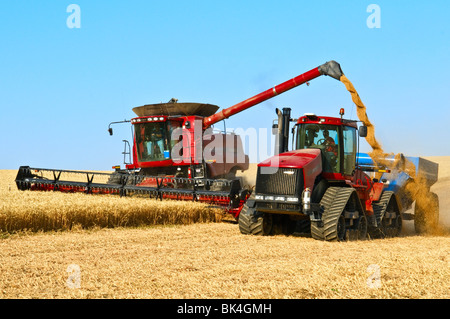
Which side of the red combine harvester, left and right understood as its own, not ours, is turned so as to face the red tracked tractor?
left

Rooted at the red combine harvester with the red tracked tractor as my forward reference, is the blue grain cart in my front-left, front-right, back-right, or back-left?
front-left

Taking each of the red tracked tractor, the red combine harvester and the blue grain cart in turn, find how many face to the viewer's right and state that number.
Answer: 0

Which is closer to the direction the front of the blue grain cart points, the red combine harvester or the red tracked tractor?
the red tracked tractor

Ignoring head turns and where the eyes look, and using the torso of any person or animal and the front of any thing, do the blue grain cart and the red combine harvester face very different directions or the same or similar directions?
same or similar directions

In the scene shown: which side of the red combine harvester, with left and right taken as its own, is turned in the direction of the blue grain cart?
left

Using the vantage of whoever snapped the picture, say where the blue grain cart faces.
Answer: facing the viewer and to the left of the viewer

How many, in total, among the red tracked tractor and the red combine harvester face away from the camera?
0

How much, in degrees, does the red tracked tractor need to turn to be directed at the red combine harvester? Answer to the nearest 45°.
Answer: approximately 90° to its right

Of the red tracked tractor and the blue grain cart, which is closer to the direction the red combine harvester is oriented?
the red tracked tractor

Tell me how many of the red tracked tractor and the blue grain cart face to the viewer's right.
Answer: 0

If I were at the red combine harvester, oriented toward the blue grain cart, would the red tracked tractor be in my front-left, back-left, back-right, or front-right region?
front-right

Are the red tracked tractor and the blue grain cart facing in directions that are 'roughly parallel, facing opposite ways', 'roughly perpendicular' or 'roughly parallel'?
roughly parallel

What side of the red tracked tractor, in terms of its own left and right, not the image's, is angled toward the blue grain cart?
back

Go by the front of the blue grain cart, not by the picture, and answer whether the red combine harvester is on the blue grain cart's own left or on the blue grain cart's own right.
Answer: on the blue grain cart's own right
